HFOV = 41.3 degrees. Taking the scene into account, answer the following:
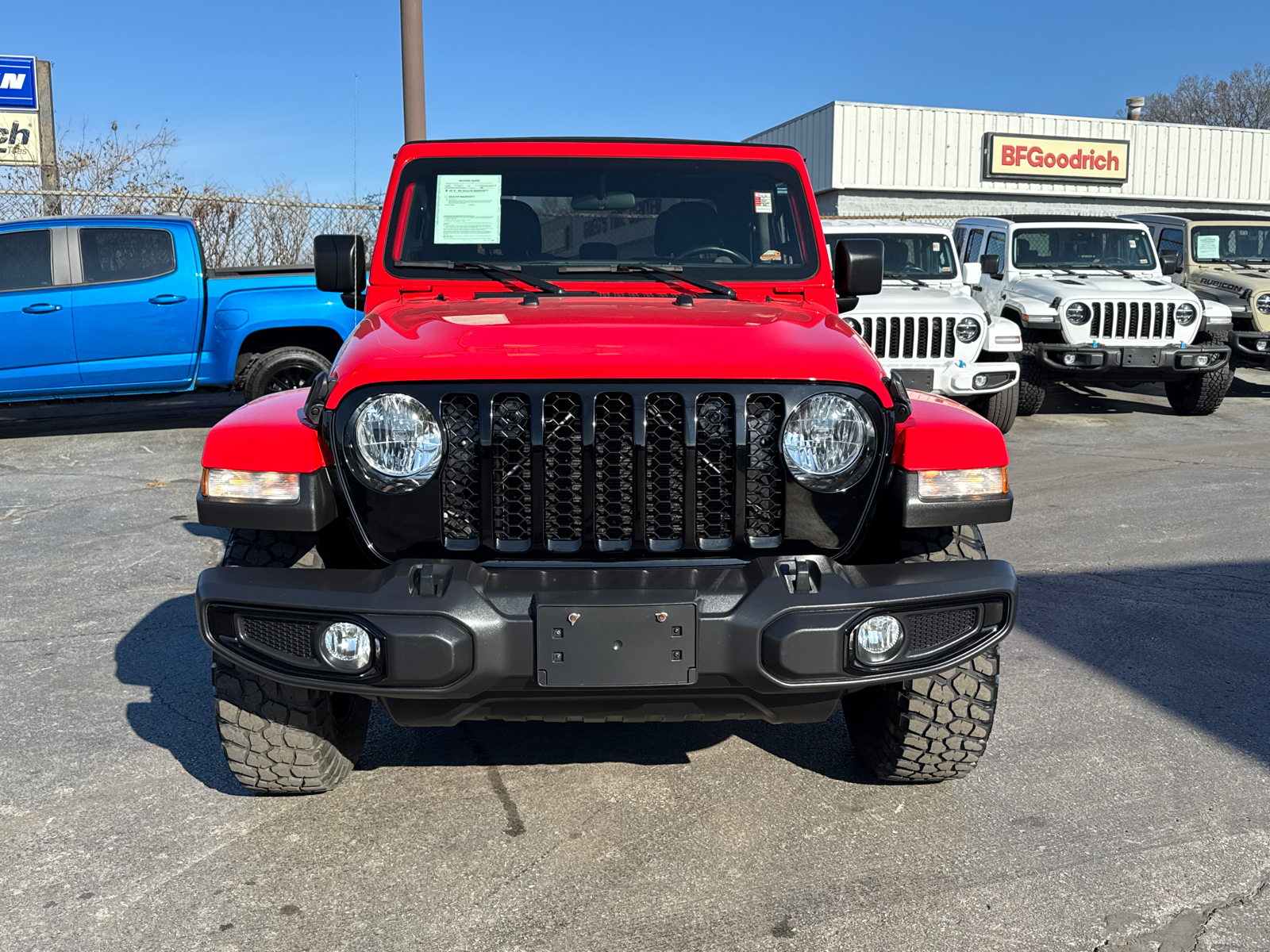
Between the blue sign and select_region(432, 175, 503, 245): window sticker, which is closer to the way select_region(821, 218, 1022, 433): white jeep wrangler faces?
the window sticker

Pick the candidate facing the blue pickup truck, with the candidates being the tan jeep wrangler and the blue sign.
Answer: the blue sign

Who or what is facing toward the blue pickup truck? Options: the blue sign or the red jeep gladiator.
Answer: the blue sign

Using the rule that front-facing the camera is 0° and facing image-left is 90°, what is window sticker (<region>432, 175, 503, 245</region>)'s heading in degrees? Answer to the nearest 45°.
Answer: approximately 0°

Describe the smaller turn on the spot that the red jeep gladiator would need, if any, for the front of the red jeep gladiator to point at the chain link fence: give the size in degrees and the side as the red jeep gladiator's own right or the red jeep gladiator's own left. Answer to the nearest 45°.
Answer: approximately 180°

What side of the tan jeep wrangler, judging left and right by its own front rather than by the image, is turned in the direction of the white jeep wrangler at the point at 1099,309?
right

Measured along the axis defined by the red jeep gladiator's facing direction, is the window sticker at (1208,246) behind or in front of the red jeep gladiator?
behind

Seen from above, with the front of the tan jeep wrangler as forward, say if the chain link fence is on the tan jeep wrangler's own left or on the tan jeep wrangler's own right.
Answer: on the tan jeep wrangler's own right
